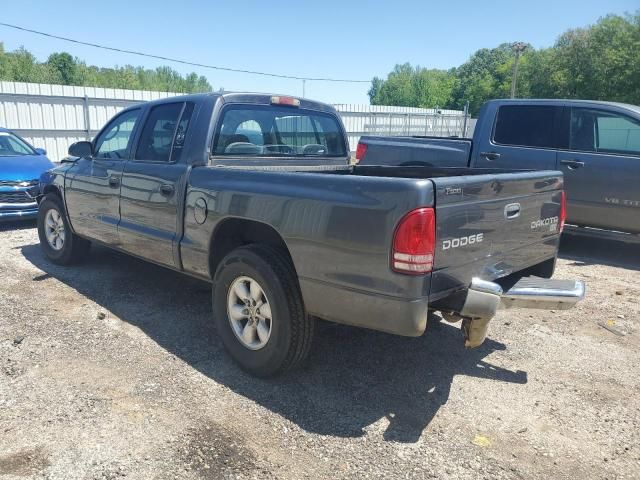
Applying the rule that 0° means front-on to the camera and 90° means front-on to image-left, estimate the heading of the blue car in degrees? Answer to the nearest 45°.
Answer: approximately 315°

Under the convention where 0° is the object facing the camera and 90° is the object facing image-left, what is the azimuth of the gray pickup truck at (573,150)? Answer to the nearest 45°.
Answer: approximately 315°

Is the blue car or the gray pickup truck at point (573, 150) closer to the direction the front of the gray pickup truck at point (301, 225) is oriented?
the blue car

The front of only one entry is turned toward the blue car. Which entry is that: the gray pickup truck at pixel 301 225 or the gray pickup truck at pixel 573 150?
the gray pickup truck at pixel 301 225

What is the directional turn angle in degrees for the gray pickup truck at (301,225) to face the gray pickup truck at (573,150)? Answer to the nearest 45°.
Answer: approximately 90° to its right

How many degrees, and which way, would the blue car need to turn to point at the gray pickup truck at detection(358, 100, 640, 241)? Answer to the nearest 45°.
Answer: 0° — it already faces it

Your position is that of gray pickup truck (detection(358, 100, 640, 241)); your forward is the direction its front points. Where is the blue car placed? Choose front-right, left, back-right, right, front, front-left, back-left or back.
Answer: back-right

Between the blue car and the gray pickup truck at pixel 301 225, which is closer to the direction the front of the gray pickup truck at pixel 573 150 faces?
the gray pickup truck

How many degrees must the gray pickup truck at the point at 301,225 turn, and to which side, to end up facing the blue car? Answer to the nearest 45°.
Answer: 0° — it already faces it

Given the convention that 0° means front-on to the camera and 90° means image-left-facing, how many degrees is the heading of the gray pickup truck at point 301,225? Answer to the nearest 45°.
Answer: approximately 135°
